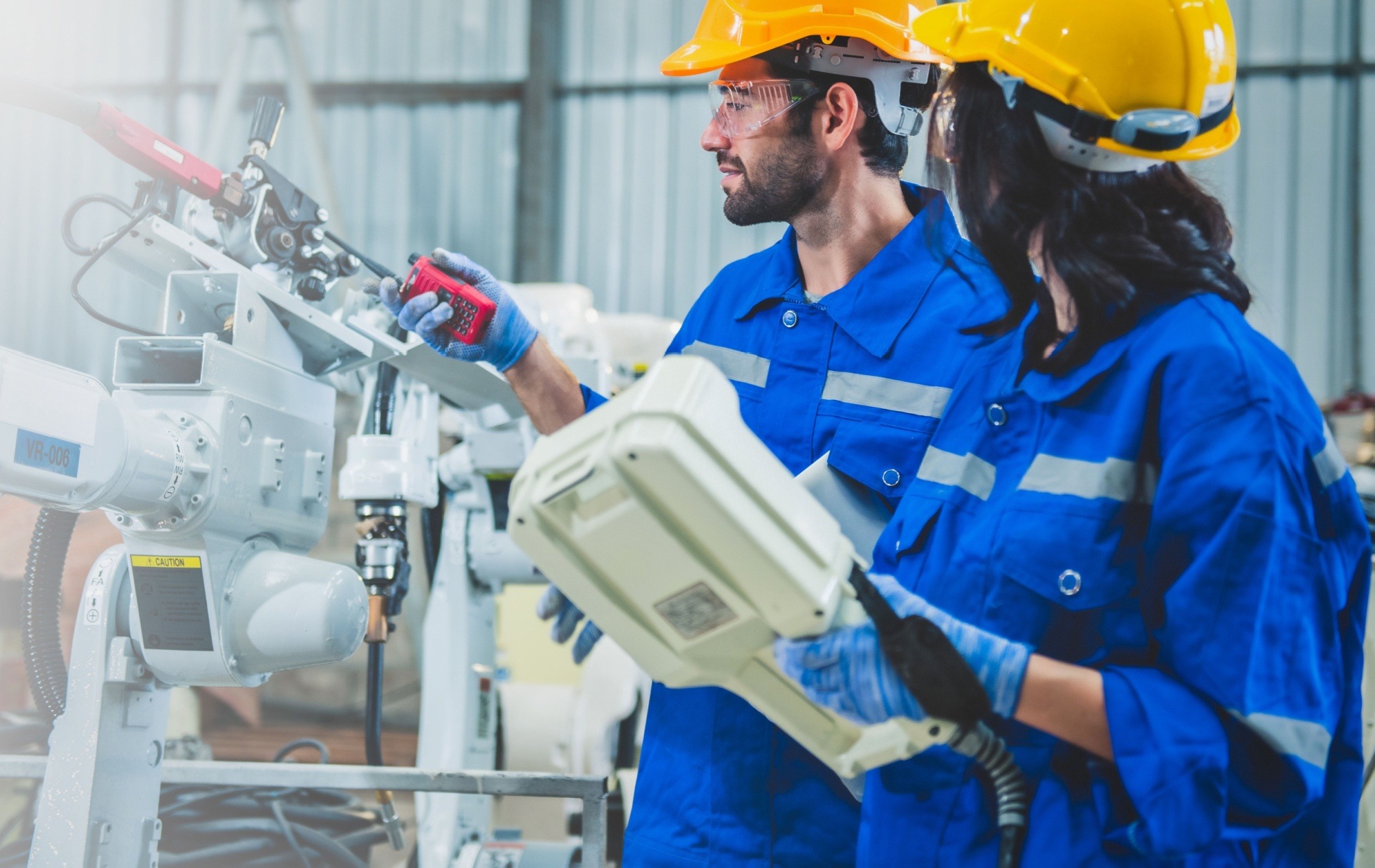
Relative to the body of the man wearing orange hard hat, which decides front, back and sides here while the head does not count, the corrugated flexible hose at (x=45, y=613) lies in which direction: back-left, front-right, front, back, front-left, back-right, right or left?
front-right

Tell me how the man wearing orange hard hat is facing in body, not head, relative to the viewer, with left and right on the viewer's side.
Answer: facing the viewer and to the left of the viewer

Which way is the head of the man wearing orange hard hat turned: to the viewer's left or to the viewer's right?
to the viewer's left

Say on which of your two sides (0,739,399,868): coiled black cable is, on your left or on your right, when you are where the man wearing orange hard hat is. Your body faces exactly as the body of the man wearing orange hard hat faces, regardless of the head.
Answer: on your right

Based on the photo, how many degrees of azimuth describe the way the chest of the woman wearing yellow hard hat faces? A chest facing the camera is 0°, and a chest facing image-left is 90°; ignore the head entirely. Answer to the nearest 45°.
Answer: approximately 45°

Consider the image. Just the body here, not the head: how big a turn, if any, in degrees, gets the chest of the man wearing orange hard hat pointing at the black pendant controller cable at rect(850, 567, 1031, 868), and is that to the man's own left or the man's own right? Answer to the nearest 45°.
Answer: approximately 45° to the man's own left

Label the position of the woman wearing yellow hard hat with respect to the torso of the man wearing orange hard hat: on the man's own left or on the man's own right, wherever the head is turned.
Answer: on the man's own left

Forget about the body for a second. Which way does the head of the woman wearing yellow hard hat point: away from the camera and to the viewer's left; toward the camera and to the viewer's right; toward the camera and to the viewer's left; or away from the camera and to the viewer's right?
away from the camera and to the viewer's left

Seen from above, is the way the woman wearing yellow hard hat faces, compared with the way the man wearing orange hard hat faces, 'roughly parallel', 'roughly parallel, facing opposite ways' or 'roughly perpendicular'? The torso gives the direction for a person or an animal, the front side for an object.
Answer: roughly parallel

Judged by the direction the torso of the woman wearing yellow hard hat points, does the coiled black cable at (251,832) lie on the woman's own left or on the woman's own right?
on the woman's own right

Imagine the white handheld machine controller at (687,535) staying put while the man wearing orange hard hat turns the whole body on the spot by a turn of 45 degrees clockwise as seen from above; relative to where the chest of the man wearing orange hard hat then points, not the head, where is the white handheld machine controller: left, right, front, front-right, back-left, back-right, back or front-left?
left
